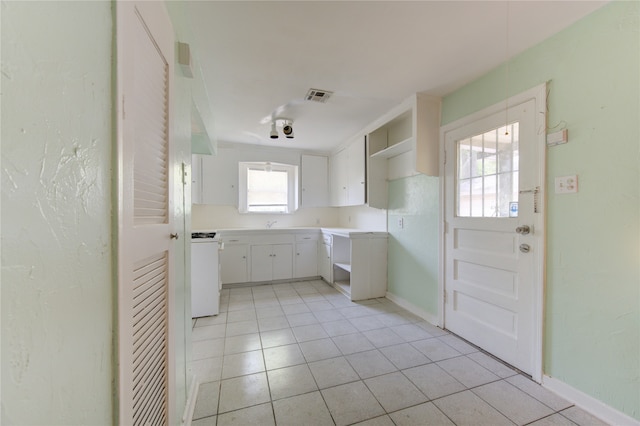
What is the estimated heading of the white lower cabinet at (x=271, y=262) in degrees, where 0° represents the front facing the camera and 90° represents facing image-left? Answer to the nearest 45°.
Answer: approximately 0°

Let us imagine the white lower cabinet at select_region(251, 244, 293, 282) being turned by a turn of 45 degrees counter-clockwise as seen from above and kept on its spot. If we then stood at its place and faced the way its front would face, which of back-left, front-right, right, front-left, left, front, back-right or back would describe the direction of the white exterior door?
front

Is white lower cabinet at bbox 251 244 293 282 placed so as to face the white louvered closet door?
yes

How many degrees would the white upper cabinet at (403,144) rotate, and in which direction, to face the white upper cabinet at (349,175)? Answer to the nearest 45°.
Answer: approximately 90° to its right

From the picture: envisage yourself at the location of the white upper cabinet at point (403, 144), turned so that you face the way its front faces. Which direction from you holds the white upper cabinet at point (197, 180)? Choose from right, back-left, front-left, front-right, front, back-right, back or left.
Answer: front-right

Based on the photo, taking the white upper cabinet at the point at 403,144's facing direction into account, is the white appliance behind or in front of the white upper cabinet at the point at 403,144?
in front

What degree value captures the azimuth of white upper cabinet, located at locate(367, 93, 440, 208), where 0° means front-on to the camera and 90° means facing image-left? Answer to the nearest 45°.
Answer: approximately 45°

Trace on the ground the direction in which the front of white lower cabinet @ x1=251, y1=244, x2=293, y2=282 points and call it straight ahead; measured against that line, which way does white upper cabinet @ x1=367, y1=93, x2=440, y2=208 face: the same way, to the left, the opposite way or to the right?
to the right

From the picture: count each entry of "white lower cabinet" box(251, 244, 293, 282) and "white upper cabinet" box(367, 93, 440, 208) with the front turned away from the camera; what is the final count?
0

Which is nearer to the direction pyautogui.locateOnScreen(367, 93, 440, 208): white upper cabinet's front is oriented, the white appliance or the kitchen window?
the white appliance

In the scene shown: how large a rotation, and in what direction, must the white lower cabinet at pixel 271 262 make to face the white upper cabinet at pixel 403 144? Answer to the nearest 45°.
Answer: approximately 45° to its left

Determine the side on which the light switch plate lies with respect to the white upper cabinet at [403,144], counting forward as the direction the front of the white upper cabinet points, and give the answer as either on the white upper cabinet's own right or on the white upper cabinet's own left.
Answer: on the white upper cabinet's own left
